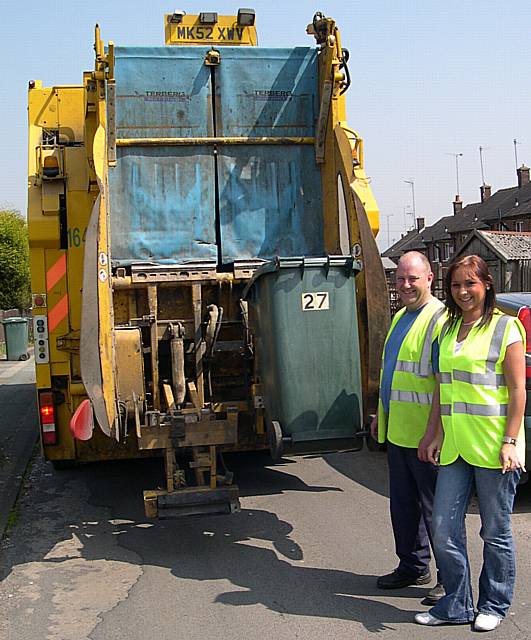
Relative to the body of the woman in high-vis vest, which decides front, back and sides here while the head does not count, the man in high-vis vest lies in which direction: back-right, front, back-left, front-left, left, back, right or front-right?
right

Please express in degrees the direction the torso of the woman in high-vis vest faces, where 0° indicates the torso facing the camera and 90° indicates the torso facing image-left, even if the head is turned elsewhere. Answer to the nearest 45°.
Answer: approximately 45°

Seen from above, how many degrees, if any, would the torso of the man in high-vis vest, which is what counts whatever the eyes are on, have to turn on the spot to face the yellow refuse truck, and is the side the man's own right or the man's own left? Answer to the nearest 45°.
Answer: approximately 90° to the man's own right

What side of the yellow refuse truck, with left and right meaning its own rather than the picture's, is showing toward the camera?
back

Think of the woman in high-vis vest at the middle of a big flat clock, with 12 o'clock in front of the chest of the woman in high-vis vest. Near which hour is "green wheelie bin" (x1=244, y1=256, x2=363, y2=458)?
The green wheelie bin is roughly at 3 o'clock from the woman in high-vis vest.

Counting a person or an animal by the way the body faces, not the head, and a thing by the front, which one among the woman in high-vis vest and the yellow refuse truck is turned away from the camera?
the yellow refuse truck

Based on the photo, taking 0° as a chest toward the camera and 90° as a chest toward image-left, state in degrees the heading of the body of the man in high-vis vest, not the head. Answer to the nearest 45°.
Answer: approximately 45°

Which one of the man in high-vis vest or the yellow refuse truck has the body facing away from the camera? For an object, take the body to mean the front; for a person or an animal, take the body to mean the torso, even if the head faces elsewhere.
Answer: the yellow refuse truck

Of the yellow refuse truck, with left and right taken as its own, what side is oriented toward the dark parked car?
right
